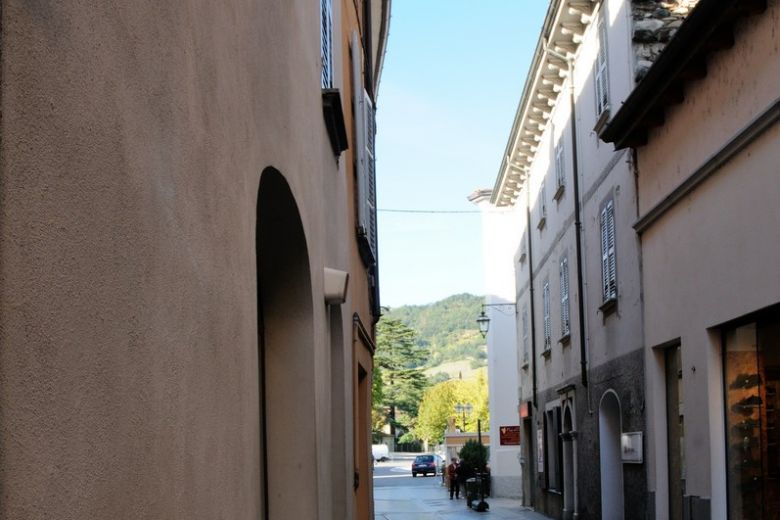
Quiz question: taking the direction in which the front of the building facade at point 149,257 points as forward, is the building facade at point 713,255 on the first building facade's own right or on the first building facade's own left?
on the first building facade's own left

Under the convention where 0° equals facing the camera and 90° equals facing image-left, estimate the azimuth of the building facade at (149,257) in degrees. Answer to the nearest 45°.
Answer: approximately 270°

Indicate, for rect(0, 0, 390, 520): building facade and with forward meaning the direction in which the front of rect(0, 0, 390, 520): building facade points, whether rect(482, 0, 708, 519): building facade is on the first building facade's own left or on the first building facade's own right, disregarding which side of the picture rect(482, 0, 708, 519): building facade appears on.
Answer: on the first building facade's own left

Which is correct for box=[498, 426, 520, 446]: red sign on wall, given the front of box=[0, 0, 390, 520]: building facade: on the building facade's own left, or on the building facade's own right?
on the building facade's own left

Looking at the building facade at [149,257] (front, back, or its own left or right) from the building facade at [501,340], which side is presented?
left
